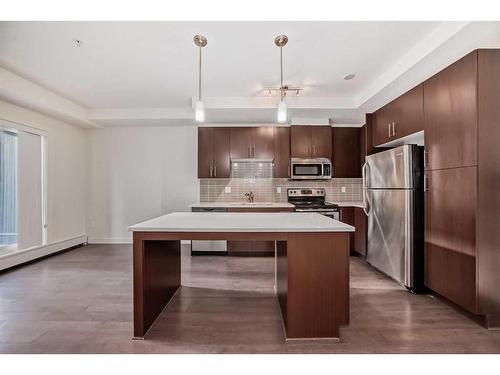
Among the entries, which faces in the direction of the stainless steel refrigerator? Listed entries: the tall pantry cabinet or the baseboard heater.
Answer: the baseboard heater

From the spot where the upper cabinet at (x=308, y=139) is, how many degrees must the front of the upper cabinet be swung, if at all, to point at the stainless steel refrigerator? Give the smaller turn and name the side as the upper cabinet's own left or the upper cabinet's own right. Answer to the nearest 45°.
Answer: approximately 45° to the upper cabinet's own left

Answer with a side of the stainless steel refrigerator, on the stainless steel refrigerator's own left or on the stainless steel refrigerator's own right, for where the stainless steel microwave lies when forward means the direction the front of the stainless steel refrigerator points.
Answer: on the stainless steel refrigerator's own right

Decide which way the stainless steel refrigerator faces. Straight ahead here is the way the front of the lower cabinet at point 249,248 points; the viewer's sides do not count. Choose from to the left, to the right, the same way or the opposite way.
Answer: to the right

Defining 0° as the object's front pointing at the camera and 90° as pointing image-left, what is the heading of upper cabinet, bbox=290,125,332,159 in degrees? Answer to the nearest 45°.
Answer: approximately 0°

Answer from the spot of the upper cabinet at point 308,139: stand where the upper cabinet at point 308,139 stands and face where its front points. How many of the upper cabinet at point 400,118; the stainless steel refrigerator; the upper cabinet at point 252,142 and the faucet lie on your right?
2

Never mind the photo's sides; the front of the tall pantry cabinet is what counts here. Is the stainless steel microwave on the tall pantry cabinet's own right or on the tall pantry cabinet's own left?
on the tall pantry cabinet's own right

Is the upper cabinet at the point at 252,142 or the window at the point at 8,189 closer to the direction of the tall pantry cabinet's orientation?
the window

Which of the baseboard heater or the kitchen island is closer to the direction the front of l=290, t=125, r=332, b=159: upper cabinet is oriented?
the kitchen island

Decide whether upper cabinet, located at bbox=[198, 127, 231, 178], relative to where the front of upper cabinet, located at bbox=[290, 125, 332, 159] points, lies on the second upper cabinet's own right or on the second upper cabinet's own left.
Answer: on the second upper cabinet's own right

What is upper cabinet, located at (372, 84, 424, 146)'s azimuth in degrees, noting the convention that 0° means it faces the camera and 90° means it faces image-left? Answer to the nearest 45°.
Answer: approximately 45°

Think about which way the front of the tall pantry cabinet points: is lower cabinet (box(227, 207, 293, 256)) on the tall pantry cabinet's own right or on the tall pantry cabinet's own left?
on the tall pantry cabinet's own right

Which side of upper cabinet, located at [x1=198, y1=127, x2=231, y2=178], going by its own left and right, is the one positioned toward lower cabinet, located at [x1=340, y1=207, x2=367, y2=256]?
left
